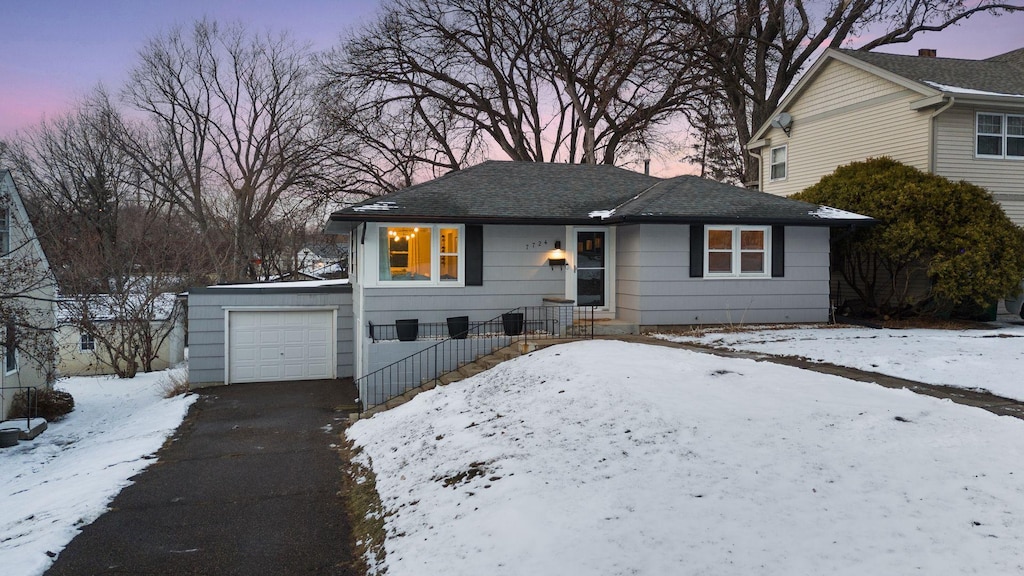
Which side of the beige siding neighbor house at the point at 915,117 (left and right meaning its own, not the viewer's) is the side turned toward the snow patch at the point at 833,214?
right

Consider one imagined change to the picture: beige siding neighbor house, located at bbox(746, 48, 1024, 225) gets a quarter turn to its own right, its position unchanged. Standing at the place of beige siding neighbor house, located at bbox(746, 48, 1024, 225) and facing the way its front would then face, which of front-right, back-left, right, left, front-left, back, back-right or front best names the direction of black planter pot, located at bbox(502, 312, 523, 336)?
front

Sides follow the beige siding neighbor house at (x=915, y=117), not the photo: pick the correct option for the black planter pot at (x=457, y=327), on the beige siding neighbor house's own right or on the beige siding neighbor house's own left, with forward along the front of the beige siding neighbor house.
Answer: on the beige siding neighbor house's own right

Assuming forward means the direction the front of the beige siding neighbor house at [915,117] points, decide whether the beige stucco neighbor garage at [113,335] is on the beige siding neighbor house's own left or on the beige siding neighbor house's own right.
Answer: on the beige siding neighbor house's own right

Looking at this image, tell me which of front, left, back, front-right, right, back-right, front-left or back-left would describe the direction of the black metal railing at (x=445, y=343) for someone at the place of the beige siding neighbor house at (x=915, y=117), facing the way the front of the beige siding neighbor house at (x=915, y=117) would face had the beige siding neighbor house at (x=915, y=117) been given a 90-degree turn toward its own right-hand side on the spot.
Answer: front

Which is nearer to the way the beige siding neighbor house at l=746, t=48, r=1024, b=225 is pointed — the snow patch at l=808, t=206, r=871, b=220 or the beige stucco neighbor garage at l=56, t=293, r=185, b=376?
the snow patch

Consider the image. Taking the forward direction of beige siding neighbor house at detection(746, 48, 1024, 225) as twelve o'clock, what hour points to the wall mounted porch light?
The wall mounted porch light is roughly at 3 o'clock from the beige siding neighbor house.

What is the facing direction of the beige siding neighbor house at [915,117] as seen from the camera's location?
facing the viewer and to the right of the viewer

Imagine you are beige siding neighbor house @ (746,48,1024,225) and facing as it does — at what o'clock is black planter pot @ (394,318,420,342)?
The black planter pot is roughly at 3 o'clock from the beige siding neighbor house.
